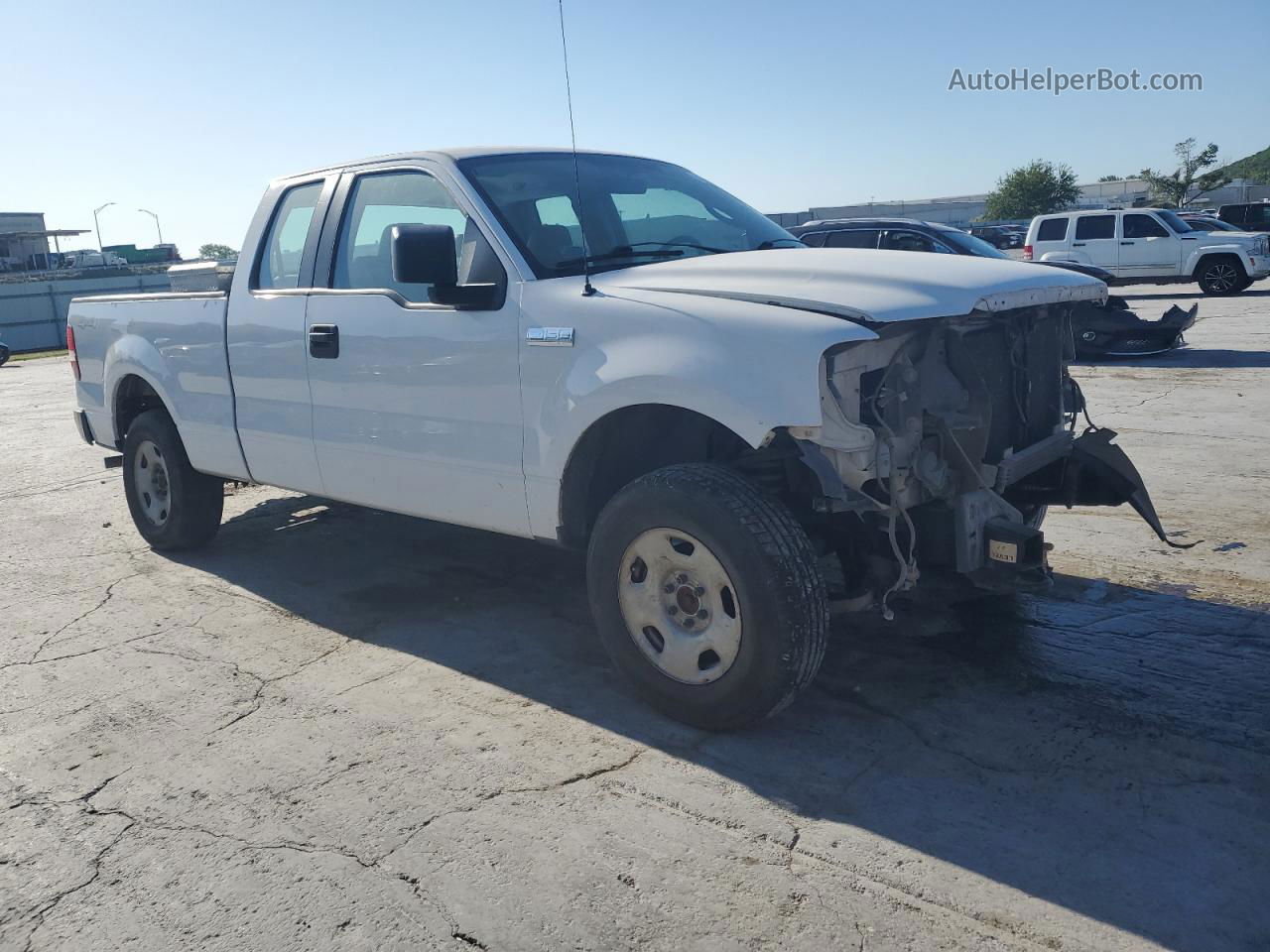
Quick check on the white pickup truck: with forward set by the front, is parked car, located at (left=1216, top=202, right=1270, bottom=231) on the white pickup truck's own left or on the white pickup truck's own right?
on the white pickup truck's own left

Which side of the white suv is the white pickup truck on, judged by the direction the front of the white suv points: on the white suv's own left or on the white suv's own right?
on the white suv's own right

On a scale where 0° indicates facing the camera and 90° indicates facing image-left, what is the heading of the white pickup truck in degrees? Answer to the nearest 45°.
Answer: approximately 315°

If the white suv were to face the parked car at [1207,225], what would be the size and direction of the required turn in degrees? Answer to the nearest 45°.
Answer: approximately 90° to its left

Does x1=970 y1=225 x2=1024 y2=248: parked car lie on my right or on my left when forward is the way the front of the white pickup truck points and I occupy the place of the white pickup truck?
on my left

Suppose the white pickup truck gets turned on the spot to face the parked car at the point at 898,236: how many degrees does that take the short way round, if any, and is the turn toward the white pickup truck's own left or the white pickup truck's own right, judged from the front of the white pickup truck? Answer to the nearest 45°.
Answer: approximately 135° to the white pickup truck's own left

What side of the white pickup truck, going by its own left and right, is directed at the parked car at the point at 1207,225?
left

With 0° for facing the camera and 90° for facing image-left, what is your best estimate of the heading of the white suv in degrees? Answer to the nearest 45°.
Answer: approximately 270°
